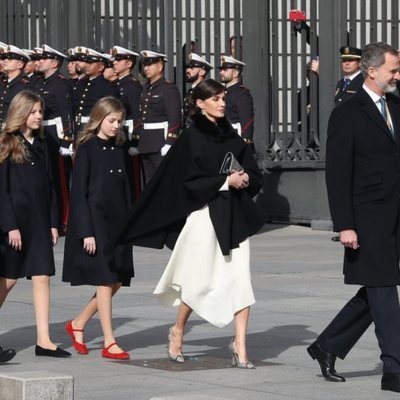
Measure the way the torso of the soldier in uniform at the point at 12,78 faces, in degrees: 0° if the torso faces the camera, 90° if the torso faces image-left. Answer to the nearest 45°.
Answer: approximately 45°

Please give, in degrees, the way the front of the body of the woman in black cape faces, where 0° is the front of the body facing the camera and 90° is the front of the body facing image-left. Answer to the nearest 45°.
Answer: approximately 315°

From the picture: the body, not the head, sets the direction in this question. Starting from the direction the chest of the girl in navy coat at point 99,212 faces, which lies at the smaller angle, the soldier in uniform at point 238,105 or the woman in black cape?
the woman in black cape

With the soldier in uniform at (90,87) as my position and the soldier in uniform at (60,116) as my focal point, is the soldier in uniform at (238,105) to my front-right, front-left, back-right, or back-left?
back-left

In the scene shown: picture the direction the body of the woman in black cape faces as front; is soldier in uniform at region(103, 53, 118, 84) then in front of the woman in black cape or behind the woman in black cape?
behind

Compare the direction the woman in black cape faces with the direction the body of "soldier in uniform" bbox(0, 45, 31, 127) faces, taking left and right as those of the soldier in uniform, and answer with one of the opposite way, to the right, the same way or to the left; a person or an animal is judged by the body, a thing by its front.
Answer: to the left

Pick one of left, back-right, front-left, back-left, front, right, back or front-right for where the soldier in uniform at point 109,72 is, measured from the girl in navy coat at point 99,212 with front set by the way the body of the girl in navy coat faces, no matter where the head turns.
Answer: back-left

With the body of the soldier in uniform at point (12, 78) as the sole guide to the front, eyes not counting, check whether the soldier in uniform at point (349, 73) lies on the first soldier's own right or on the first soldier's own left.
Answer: on the first soldier's own left

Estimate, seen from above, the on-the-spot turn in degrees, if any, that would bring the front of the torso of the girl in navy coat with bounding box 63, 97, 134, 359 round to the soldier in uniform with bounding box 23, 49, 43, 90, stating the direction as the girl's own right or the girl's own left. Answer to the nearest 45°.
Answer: approximately 135° to the girl's own left

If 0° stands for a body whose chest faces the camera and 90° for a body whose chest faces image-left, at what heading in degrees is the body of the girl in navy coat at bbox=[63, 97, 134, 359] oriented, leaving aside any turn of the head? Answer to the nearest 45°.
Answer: approximately 315°

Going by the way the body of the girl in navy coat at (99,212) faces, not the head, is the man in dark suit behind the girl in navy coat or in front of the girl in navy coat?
in front
